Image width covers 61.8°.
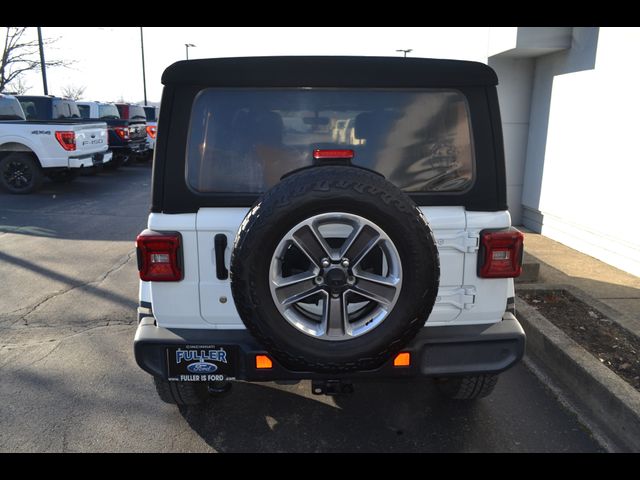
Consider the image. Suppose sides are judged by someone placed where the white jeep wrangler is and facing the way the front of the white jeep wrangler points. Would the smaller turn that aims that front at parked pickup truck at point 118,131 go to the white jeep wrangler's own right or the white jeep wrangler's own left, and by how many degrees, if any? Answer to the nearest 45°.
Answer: approximately 45° to the white jeep wrangler's own left

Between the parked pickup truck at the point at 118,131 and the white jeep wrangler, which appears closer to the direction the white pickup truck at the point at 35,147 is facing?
the parked pickup truck

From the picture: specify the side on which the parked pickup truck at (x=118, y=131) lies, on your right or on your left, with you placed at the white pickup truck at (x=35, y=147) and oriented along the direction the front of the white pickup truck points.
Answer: on your right

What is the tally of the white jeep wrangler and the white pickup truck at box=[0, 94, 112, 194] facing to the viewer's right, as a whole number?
0

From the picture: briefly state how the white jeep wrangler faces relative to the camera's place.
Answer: facing away from the viewer

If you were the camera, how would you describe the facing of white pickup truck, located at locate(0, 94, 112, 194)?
facing away from the viewer and to the left of the viewer

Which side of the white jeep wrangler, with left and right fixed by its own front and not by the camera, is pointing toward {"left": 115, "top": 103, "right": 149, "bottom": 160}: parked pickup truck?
front

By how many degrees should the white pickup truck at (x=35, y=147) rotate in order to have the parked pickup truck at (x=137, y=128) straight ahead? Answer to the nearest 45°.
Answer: approximately 90° to its right

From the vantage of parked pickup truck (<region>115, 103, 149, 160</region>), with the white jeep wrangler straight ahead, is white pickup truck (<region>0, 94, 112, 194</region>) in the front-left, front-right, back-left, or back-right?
front-right

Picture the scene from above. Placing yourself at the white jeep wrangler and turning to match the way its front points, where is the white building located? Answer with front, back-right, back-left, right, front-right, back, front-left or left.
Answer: front-right
